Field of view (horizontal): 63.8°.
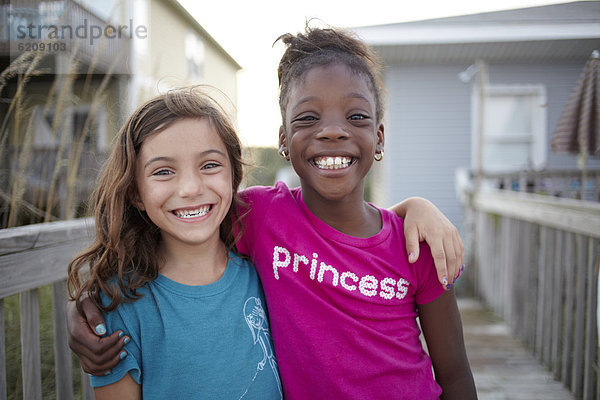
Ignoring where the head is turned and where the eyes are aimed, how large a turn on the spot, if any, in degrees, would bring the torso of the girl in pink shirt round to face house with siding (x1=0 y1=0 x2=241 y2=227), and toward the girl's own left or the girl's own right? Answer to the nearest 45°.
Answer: approximately 135° to the girl's own right

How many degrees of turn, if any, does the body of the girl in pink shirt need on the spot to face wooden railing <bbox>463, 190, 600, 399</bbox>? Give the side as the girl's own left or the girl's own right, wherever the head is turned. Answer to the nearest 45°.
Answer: approximately 135° to the girl's own left

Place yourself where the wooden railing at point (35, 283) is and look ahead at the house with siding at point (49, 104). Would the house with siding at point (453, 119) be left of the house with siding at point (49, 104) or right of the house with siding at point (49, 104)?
right

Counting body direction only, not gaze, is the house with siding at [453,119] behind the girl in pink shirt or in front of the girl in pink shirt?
behind

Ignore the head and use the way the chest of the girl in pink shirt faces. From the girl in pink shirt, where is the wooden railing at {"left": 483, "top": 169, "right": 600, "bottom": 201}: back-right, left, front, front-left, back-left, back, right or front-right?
back-left

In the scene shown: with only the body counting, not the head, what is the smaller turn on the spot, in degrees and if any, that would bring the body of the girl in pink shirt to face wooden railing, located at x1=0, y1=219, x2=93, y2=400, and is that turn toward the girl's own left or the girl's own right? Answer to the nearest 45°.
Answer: approximately 90° to the girl's own right

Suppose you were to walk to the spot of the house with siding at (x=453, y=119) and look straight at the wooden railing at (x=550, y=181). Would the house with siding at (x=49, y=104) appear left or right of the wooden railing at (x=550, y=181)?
right
